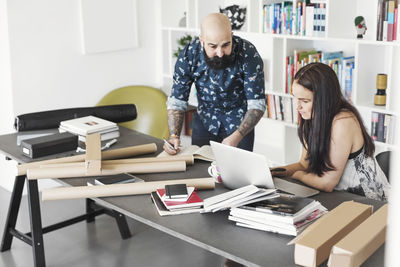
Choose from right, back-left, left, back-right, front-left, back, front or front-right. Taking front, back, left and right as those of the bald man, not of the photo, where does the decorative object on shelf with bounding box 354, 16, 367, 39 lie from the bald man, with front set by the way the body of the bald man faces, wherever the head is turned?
back-left

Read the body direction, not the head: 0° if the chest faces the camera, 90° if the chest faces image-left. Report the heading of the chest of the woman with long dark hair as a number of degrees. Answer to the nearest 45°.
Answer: approximately 90°

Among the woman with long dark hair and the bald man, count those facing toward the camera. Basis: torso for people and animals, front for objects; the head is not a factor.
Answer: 1

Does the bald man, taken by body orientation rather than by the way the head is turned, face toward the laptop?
yes

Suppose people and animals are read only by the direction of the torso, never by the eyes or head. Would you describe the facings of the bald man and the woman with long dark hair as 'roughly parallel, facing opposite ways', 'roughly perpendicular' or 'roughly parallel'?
roughly perpendicular

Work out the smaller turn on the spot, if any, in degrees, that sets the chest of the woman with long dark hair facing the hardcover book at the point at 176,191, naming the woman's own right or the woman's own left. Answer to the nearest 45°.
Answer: approximately 45° to the woman's own left

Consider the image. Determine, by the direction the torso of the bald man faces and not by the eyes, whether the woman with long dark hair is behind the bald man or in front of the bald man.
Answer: in front

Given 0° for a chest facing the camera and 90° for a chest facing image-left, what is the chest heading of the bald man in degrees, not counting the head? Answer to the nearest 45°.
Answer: approximately 0°

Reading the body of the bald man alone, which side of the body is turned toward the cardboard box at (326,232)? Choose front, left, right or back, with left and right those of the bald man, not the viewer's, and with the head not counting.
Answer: front

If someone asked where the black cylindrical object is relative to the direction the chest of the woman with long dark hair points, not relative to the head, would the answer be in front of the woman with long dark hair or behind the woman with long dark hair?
in front
